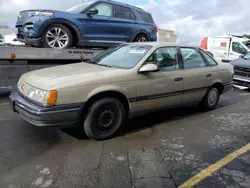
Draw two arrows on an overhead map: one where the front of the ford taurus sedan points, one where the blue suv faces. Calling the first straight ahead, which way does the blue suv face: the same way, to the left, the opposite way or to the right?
the same way

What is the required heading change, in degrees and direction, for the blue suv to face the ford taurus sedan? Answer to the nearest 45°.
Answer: approximately 45° to its left

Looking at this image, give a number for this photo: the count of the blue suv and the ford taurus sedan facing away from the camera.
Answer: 0

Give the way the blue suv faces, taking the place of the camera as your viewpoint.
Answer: facing the viewer and to the left of the viewer

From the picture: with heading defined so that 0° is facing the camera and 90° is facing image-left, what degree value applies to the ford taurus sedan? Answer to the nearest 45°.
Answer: approximately 45°

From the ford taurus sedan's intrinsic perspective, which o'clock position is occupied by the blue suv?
The blue suv is roughly at 4 o'clock from the ford taurus sedan.
